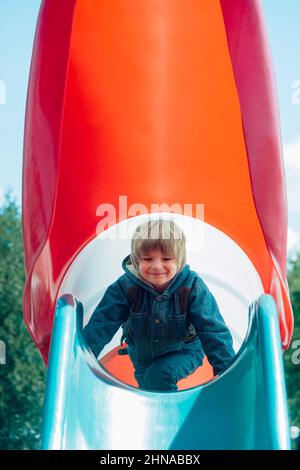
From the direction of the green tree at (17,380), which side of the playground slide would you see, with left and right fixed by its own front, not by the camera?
back

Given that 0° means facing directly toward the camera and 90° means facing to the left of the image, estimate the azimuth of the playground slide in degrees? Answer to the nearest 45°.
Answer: approximately 0°
